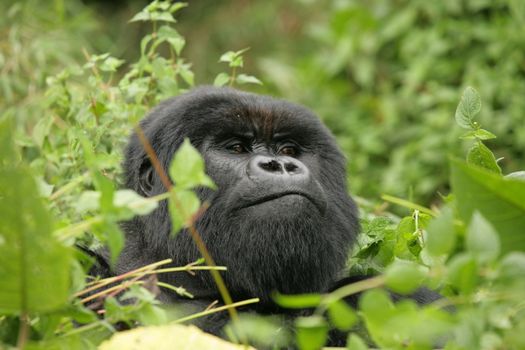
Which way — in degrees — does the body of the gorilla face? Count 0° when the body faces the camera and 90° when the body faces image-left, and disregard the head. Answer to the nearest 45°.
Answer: approximately 315°

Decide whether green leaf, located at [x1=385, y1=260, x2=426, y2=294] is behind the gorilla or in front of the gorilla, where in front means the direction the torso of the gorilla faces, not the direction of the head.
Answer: in front

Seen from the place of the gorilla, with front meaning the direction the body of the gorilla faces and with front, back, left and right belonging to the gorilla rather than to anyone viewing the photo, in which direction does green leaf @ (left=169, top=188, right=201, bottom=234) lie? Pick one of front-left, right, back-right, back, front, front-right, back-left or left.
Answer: front-right

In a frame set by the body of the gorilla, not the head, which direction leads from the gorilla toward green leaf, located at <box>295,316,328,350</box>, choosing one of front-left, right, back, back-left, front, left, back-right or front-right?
front-right

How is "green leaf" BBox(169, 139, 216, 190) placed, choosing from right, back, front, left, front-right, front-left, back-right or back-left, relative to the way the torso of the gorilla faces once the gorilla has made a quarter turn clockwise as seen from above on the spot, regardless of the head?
front-left

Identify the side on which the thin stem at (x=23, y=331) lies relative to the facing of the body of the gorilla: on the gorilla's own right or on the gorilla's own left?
on the gorilla's own right
